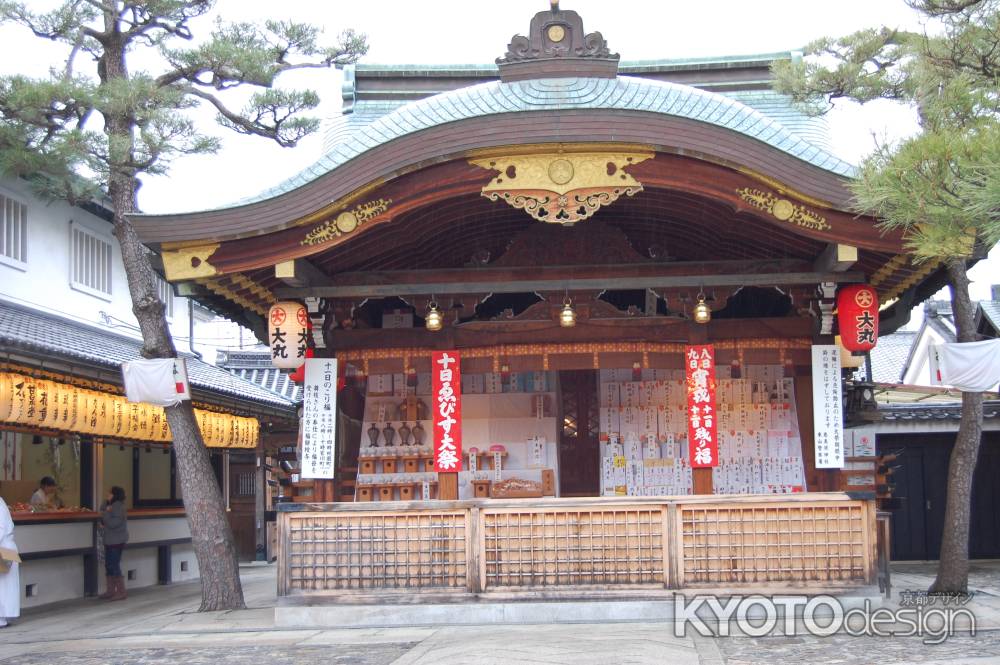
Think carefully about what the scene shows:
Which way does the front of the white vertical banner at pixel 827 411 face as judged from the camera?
facing the viewer

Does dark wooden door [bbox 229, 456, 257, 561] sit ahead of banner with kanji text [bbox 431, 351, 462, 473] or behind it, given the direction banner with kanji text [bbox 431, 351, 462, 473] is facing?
behind

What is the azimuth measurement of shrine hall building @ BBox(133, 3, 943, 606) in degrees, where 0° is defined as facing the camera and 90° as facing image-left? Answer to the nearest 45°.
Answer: approximately 0°

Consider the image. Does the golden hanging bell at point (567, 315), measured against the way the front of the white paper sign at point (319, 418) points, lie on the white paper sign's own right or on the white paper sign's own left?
on the white paper sign's own left

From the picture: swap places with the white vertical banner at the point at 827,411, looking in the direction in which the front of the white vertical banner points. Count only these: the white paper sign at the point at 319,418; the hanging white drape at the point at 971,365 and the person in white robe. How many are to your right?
2

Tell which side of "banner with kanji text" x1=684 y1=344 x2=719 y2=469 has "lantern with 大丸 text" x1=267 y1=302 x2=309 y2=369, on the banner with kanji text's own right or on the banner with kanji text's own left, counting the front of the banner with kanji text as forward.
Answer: on the banner with kanji text's own right

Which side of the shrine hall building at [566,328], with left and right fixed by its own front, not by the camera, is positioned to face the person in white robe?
right

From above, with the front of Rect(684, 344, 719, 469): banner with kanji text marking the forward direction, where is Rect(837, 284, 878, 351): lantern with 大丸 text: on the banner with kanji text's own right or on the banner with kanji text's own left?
on the banner with kanji text's own left

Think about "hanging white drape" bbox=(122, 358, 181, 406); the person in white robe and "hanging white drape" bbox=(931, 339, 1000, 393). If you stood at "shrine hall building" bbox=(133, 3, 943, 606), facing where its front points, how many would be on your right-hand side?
2

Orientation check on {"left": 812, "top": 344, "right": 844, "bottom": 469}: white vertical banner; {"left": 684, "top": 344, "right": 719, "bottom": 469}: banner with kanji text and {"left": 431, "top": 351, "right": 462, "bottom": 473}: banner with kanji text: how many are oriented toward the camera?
3

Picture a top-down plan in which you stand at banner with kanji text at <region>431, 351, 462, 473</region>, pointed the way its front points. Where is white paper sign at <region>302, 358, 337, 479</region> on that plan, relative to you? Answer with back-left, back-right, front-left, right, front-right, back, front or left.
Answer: right

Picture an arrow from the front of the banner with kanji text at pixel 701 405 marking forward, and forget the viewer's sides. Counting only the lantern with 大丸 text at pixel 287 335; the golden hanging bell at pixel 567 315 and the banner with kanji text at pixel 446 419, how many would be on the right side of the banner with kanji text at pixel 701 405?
3
